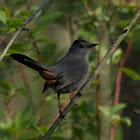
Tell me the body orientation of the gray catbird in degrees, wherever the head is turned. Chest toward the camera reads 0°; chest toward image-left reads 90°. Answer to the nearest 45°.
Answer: approximately 270°
